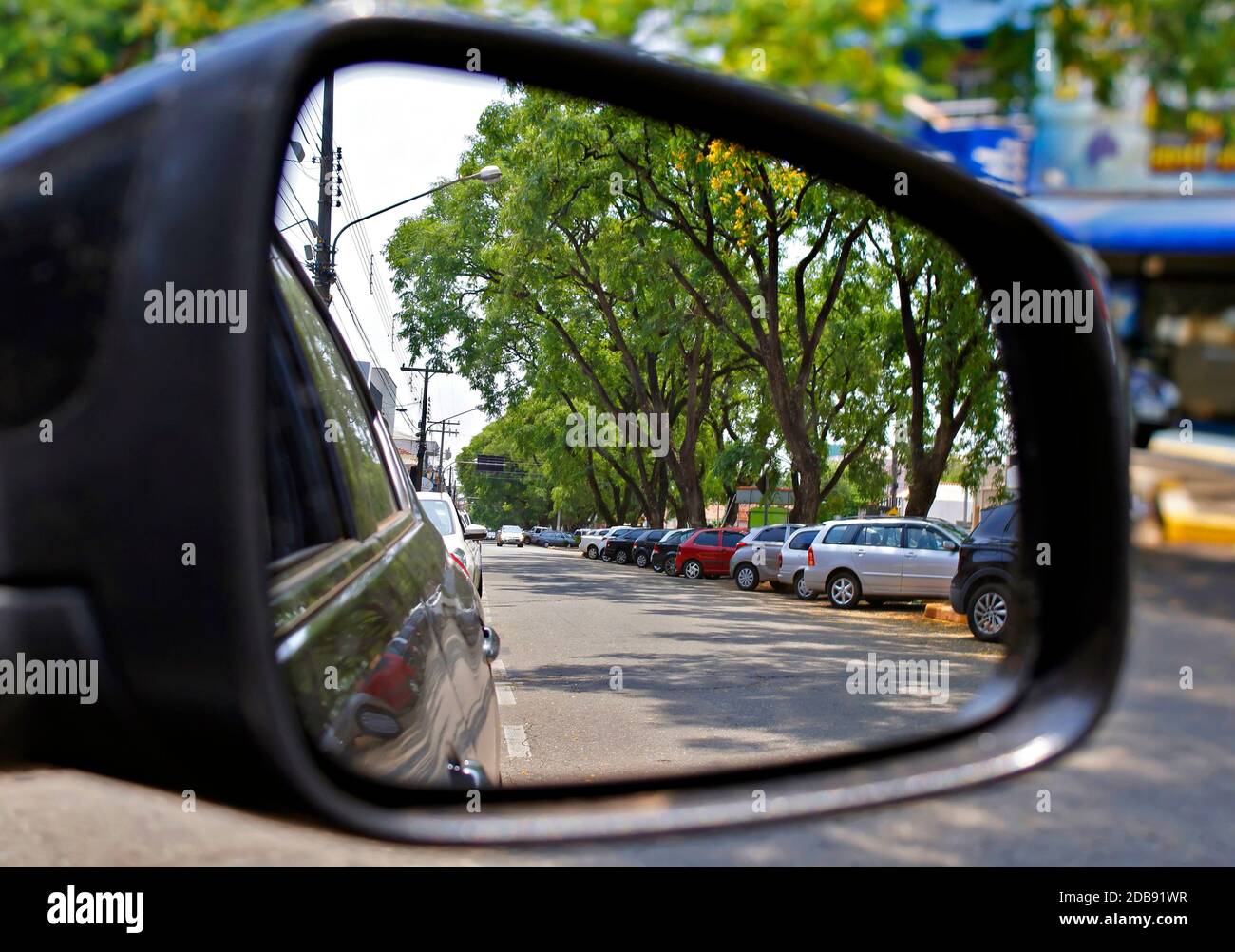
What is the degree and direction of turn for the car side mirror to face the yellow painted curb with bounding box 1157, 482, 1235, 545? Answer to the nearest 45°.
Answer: approximately 90° to its left

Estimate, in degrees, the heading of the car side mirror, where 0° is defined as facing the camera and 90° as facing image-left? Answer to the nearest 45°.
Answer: approximately 0°
